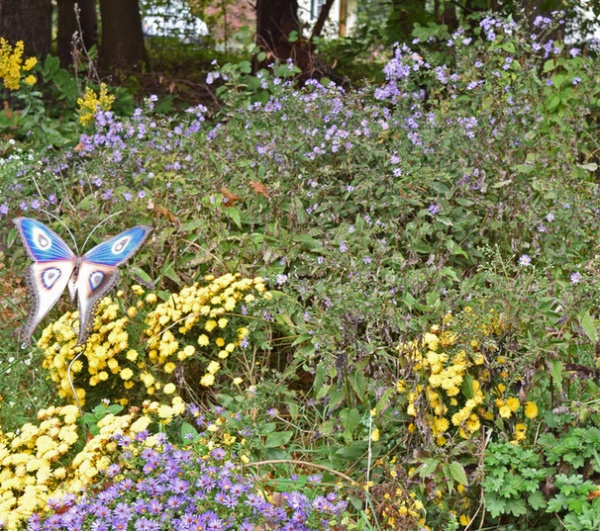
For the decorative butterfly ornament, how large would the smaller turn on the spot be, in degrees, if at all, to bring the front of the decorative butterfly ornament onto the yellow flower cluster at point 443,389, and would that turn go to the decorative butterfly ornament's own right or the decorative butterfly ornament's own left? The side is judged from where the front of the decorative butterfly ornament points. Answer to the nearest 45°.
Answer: approximately 45° to the decorative butterfly ornament's own left

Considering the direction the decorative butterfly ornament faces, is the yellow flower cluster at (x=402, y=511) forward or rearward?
forward

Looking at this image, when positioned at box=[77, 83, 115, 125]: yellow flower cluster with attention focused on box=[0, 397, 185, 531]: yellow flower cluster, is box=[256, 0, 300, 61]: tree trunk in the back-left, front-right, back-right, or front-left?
back-left

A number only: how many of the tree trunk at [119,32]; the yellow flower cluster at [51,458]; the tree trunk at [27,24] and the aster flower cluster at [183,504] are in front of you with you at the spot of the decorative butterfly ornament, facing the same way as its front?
2

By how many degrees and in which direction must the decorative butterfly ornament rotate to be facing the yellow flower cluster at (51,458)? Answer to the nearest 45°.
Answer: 0° — it already faces it

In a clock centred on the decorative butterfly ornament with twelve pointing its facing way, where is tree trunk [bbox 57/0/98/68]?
The tree trunk is roughly at 6 o'clock from the decorative butterfly ornament.

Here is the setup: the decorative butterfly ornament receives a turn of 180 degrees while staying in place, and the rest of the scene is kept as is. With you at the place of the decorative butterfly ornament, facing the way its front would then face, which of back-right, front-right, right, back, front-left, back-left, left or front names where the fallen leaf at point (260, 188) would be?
front-right
